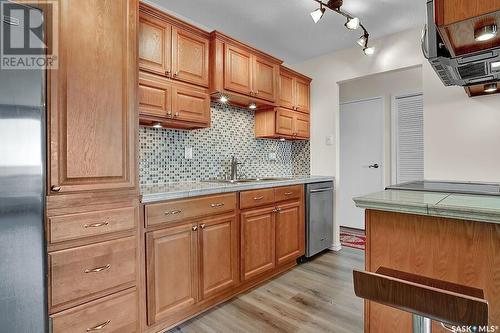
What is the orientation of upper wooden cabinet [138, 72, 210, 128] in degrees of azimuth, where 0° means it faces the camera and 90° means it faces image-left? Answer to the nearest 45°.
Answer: approximately 315°

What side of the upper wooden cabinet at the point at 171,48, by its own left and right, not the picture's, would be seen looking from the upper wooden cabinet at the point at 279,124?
left

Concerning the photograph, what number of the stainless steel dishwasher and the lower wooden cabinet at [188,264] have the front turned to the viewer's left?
0

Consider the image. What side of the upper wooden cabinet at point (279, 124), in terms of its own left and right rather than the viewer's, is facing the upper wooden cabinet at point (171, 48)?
right

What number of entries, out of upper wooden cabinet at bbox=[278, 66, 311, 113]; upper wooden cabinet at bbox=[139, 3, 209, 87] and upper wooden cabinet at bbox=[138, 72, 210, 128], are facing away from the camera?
0

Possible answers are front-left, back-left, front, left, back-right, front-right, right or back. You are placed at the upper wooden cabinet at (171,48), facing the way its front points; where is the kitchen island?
front

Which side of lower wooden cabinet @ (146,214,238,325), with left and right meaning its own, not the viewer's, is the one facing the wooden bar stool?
front

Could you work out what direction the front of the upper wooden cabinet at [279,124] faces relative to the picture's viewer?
facing the viewer and to the right of the viewer

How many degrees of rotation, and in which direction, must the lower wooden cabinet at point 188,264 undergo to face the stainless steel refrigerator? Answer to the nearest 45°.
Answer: approximately 90° to its right

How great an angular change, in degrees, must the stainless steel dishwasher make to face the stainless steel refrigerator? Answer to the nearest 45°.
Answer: approximately 90° to its right

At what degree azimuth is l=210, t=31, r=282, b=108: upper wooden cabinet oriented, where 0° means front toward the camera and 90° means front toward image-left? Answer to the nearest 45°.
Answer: approximately 315°

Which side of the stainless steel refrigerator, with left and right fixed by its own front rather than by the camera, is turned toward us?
front
